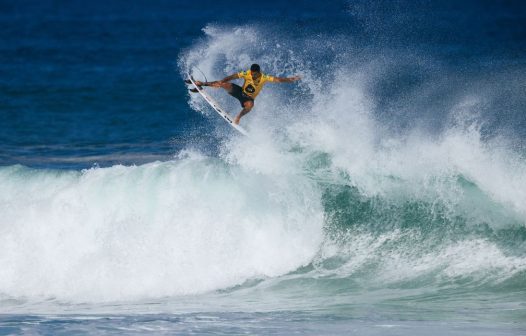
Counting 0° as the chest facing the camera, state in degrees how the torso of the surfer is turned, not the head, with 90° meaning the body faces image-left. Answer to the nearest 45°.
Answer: approximately 0°
